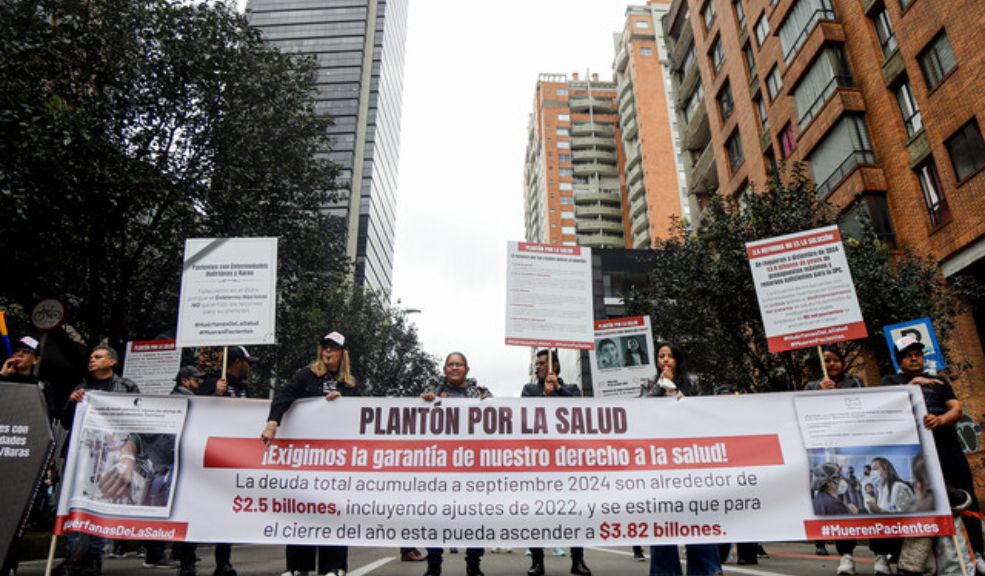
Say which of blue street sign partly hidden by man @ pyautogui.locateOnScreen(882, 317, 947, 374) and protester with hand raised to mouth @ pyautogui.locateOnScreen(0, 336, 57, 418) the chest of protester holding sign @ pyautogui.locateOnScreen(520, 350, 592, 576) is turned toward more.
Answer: the protester with hand raised to mouth

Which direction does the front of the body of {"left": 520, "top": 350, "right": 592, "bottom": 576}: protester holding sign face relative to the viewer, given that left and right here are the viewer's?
facing the viewer

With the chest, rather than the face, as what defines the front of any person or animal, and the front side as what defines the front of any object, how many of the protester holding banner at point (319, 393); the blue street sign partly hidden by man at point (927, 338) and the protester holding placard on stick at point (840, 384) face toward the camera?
3

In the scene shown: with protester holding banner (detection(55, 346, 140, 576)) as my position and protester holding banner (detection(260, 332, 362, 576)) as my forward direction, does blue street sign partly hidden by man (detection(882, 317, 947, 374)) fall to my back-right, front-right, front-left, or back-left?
front-left

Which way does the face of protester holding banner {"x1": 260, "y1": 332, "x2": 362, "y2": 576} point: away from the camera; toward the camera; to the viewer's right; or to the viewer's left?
toward the camera

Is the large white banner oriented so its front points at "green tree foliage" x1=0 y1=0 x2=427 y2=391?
no

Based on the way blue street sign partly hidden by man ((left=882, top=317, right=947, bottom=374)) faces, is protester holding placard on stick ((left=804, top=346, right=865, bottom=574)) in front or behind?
in front

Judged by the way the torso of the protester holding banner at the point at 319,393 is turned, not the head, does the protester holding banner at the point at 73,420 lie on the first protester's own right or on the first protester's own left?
on the first protester's own right

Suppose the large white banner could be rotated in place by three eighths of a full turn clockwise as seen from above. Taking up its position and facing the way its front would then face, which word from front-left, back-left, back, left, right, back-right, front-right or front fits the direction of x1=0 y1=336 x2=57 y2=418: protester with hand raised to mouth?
front-left

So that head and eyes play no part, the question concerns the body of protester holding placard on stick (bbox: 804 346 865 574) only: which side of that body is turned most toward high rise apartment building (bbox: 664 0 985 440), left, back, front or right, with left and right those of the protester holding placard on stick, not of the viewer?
back

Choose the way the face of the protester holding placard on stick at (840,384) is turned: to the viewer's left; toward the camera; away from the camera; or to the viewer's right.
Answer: toward the camera

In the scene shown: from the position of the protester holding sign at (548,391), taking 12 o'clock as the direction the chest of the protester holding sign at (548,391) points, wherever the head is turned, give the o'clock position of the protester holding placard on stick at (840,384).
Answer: the protester holding placard on stick at (840,384) is roughly at 9 o'clock from the protester holding sign at (548,391).
